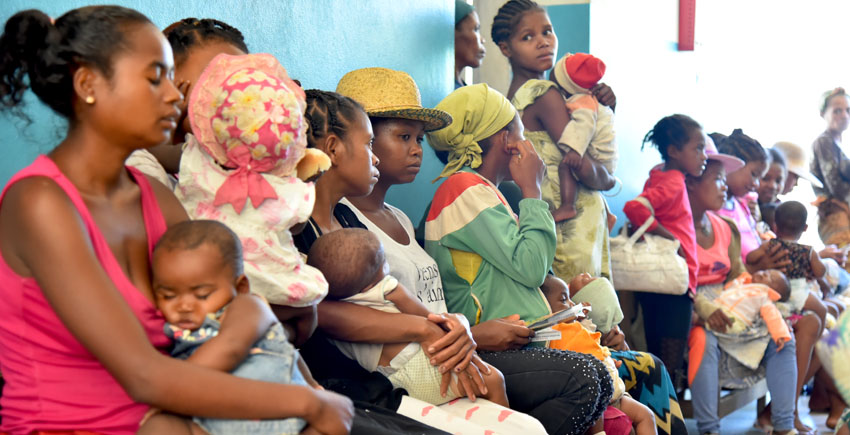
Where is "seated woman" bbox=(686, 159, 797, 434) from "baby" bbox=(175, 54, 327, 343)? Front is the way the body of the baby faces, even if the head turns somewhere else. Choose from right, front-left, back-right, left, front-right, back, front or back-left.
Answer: front-right

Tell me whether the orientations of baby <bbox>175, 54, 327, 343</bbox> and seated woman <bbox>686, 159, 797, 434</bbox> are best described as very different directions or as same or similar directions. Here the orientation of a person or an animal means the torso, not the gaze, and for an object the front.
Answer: very different directions

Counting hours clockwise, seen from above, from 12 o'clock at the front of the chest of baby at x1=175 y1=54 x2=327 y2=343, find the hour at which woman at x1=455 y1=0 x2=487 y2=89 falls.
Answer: The woman is roughly at 1 o'clock from the baby.

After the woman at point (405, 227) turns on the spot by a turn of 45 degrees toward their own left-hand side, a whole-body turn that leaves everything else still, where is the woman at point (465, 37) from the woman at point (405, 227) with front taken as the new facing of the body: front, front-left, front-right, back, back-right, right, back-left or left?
left

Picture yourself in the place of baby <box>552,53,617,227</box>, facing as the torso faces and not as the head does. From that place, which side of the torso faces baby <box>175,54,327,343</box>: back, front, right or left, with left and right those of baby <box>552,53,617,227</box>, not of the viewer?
left

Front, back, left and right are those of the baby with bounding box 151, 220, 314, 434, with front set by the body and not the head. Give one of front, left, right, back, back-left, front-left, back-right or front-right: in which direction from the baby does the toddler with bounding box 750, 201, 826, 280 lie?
back

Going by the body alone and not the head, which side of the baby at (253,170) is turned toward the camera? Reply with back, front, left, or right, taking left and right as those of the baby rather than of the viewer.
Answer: back

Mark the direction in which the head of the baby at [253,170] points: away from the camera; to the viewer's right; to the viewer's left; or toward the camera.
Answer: away from the camera

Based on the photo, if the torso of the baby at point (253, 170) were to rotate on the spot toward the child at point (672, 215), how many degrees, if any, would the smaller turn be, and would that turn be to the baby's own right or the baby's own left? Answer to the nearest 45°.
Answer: approximately 45° to the baby's own right

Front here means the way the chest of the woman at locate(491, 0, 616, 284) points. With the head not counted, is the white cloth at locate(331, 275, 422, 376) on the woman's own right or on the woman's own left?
on the woman's own right
